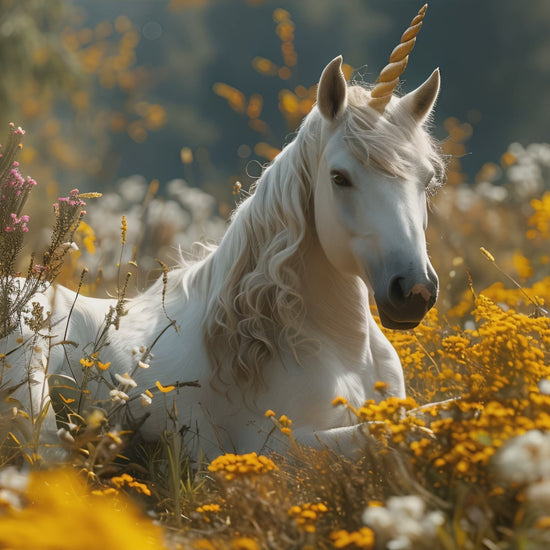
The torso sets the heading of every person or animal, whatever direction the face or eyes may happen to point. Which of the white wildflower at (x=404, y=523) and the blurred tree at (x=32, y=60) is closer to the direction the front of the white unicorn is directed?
the white wildflower

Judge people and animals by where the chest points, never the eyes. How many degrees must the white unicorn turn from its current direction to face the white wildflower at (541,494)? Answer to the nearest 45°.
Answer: approximately 45° to its right

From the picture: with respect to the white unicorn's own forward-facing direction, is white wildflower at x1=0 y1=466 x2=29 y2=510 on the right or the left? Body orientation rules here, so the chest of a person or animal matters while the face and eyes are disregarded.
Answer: on its right

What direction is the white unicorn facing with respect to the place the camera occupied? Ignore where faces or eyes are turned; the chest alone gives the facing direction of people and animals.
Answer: facing the viewer and to the right of the viewer

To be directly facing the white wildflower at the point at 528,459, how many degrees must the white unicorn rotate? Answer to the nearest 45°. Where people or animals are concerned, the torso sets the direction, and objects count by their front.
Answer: approximately 45° to its right

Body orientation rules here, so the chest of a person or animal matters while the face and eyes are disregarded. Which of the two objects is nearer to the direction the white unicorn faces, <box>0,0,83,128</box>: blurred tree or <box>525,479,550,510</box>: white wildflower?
the white wildflower

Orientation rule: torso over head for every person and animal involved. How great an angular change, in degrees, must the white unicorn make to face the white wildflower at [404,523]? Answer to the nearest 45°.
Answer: approximately 45° to its right
